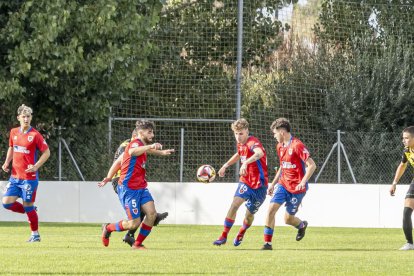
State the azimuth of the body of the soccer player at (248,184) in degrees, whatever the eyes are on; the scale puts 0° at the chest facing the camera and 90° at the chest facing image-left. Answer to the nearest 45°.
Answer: approximately 45°

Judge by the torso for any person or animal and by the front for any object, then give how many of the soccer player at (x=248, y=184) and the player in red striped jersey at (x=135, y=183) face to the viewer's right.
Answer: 1

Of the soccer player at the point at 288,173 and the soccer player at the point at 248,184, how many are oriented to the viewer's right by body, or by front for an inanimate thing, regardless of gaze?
0

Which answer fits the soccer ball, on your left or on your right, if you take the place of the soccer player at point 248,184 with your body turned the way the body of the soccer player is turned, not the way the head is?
on your right

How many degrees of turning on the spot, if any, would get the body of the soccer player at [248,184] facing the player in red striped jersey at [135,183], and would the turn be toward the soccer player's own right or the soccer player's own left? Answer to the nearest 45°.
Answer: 0° — they already face them

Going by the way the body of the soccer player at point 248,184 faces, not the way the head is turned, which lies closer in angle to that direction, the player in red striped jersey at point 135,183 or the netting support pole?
the player in red striped jersey

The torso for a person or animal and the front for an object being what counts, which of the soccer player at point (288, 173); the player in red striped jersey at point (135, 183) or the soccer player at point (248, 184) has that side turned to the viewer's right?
the player in red striped jersey

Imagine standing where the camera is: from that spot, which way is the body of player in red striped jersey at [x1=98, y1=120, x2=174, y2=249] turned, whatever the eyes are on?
to the viewer's right

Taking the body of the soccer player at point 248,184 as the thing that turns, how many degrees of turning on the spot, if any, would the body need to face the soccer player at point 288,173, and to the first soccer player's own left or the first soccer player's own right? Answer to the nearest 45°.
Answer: approximately 90° to the first soccer player's own left

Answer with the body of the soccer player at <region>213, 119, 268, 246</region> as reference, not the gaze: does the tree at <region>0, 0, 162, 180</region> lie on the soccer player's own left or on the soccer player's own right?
on the soccer player's own right

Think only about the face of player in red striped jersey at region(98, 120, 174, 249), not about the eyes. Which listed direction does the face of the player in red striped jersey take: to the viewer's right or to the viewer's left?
to the viewer's right

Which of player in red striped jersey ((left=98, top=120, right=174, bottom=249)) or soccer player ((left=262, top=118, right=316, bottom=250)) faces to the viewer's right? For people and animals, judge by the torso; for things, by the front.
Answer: the player in red striped jersey

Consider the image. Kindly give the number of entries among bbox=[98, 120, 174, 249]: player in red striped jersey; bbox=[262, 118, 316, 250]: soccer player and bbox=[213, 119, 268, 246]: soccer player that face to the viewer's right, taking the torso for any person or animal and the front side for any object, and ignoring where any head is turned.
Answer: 1
